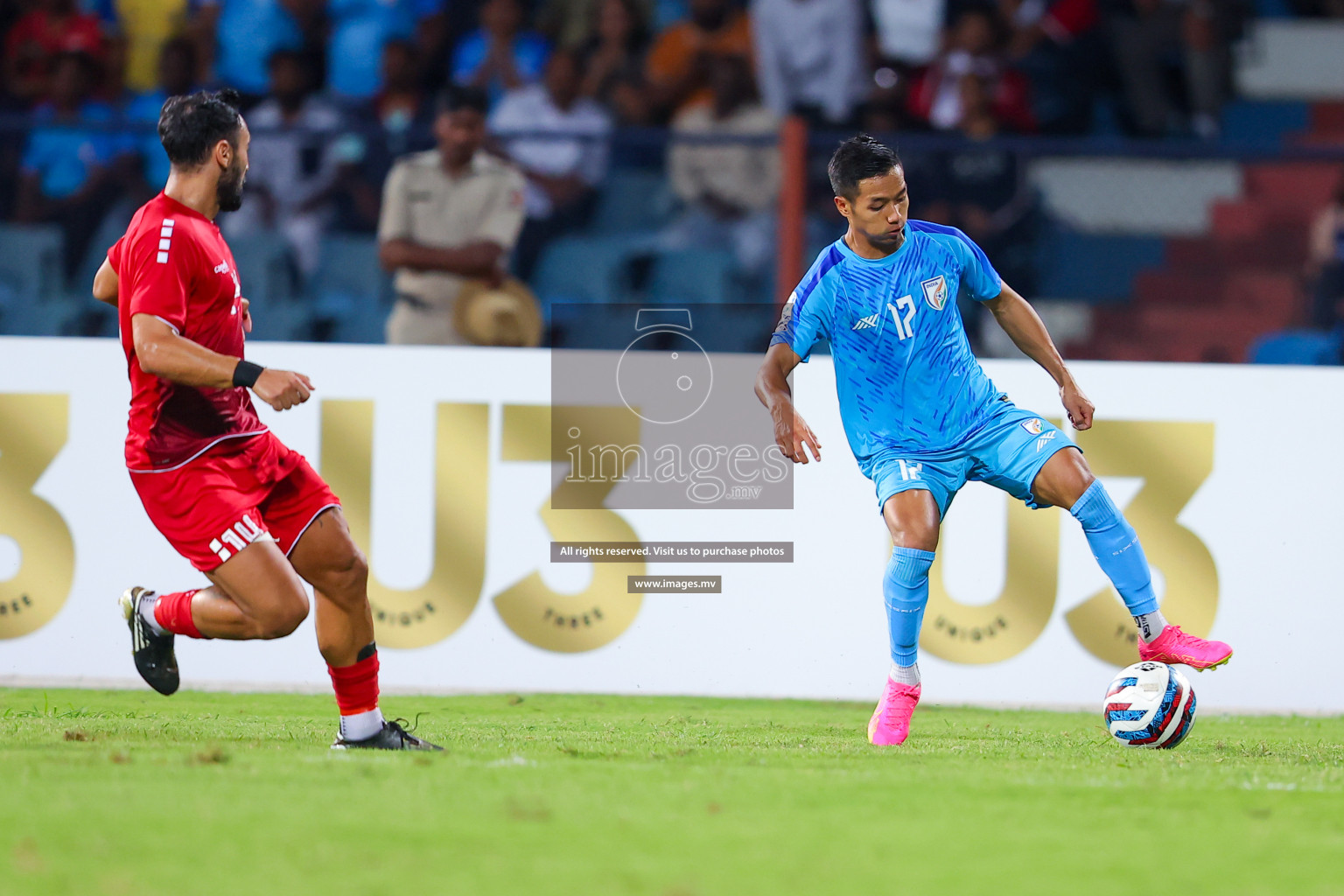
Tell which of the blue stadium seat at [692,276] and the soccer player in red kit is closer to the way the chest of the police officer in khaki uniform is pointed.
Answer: the soccer player in red kit

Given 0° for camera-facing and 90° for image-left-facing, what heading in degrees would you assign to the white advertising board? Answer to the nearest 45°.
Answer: approximately 0°

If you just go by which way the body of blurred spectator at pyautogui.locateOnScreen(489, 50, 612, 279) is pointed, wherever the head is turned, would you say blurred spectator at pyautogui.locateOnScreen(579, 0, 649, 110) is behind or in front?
behind

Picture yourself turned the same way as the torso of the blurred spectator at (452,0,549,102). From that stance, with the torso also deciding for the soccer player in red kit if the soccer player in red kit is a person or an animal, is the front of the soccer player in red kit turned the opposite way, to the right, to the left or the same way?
to the left

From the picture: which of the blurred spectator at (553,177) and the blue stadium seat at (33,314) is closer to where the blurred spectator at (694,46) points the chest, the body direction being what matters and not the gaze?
the blurred spectator

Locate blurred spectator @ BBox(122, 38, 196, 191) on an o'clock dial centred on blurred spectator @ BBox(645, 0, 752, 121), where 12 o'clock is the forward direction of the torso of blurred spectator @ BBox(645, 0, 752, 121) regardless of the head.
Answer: blurred spectator @ BBox(122, 38, 196, 191) is roughly at 3 o'clock from blurred spectator @ BBox(645, 0, 752, 121).

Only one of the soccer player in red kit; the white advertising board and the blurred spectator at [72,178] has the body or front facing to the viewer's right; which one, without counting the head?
the soccer player in red kit

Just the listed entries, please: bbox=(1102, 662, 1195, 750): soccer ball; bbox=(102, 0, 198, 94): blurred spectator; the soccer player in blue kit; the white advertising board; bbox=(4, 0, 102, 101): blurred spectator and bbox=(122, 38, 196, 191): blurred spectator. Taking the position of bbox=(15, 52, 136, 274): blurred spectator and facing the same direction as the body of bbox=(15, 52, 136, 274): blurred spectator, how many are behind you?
3

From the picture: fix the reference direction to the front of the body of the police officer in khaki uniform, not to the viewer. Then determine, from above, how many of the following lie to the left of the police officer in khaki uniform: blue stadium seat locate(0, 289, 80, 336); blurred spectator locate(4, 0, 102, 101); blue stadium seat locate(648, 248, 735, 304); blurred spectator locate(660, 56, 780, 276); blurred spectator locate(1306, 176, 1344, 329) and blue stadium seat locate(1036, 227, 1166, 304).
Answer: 4
